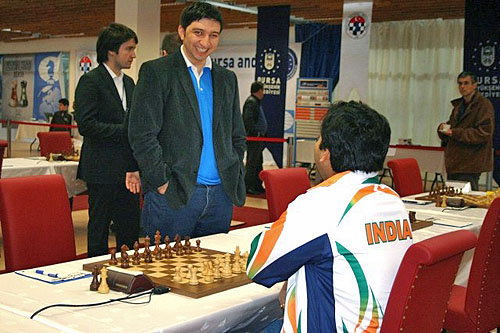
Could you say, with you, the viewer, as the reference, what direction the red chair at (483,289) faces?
facing away from the viewer and to the left of the viewer

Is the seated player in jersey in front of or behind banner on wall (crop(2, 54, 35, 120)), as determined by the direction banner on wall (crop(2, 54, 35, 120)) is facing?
in front

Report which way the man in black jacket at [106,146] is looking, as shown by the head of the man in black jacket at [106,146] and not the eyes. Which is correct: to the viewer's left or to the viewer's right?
to the viewer's right

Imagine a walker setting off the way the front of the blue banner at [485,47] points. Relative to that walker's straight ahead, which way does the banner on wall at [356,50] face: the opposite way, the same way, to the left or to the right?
the same way

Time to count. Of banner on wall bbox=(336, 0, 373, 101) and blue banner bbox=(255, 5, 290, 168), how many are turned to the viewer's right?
0

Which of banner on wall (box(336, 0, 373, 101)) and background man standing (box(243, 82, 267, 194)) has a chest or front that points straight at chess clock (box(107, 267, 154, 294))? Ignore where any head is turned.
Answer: the banner on wall

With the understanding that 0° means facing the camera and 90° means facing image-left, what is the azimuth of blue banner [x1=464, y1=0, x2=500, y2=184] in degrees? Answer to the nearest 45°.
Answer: approximately 0°

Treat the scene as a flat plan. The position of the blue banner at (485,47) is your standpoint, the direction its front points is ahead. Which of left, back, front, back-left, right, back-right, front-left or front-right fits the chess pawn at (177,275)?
front

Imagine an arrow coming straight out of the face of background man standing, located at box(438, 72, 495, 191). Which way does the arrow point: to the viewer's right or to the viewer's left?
to the viewer's left

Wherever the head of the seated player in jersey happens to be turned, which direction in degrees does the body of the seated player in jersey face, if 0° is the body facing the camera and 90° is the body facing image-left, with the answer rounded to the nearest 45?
approximately 135°

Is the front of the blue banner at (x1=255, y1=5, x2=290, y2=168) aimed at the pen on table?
yes

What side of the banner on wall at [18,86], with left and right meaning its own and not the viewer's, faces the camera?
front

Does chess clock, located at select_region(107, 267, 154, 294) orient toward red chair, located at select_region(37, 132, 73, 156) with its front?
no
